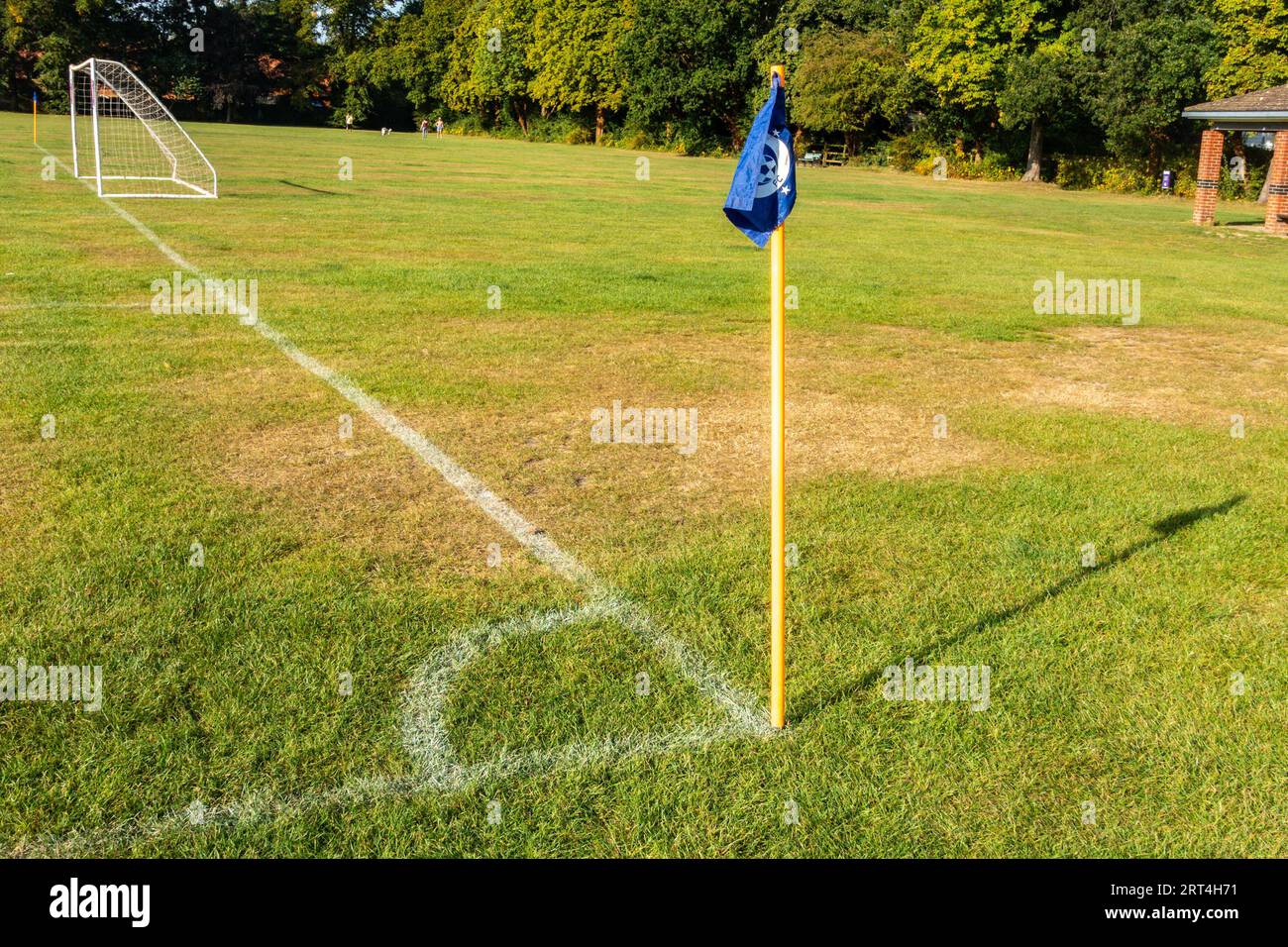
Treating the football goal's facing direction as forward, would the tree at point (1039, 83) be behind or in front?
behind

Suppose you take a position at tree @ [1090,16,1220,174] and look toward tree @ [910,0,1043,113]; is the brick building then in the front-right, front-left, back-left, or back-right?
back-left

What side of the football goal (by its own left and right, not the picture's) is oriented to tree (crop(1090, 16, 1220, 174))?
back

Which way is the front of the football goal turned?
to the viewer's left

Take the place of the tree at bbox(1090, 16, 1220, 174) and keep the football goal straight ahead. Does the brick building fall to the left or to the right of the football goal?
left
